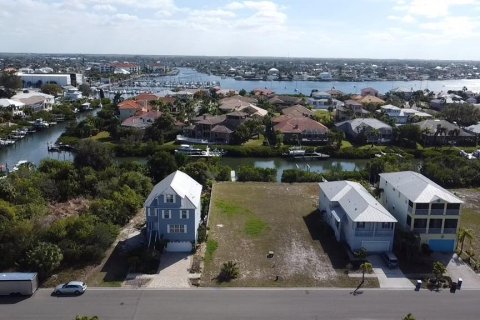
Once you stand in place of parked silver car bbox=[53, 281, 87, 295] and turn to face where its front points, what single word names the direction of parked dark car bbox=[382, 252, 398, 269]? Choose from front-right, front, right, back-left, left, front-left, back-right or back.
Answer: back

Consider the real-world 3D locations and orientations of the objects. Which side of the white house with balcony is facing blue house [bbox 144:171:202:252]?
right

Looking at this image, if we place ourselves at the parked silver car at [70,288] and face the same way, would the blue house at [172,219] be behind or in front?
behind

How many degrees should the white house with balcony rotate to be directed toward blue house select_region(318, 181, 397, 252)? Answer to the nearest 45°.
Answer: approximately 90° to its right

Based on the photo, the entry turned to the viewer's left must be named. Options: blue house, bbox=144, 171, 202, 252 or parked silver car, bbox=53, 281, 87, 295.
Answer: the parked silver car

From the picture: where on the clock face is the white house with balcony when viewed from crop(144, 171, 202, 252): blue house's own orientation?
The white house with balcony is roughly at 9 o'clock from the blue house.

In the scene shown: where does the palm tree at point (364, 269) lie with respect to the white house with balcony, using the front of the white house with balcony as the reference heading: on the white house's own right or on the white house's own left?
on the white house's own right

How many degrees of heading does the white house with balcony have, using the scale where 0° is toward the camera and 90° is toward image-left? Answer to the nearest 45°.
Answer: approximately 315°

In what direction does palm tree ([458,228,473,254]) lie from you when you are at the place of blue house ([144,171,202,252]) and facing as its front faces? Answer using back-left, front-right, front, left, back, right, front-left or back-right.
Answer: left

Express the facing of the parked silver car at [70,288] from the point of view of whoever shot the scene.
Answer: facing to the left of the viewer

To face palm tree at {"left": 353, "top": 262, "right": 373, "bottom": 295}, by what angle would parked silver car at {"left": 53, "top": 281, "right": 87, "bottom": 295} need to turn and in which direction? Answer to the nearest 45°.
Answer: approximately 180°

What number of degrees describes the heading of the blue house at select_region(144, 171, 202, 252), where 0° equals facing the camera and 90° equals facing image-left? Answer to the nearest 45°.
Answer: approximately 0°

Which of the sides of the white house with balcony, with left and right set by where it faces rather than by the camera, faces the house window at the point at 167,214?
right

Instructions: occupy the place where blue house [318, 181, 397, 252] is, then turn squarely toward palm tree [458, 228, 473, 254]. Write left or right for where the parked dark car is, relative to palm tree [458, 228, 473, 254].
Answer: right

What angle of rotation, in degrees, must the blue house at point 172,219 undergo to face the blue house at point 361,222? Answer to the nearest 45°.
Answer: approximately 90° to its left

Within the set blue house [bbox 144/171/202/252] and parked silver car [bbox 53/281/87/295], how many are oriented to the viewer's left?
1

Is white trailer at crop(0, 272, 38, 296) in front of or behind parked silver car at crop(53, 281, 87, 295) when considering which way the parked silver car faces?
in front
